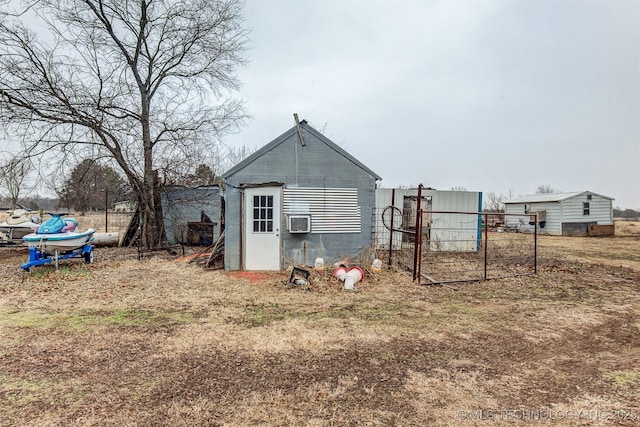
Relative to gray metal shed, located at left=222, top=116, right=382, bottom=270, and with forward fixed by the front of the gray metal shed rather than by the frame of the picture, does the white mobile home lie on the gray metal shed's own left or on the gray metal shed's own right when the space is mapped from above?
on the gray metal shed's own left

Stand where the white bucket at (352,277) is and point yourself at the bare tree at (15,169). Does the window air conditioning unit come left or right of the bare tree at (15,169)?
right

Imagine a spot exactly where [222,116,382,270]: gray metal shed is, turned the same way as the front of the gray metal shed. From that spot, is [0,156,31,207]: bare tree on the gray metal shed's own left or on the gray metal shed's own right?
on the gray metal shed's own right

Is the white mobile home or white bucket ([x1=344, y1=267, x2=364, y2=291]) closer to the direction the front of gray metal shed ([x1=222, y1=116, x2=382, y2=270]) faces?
the white bucket

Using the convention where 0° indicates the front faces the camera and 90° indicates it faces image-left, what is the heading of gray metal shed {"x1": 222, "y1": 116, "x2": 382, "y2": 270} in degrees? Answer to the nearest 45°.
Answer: approximately 0°

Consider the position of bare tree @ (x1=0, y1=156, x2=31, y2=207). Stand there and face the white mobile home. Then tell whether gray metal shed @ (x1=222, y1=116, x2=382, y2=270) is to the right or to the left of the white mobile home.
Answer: right

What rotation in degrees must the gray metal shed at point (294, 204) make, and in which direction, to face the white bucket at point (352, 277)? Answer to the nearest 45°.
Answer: approximately 45° to its left
